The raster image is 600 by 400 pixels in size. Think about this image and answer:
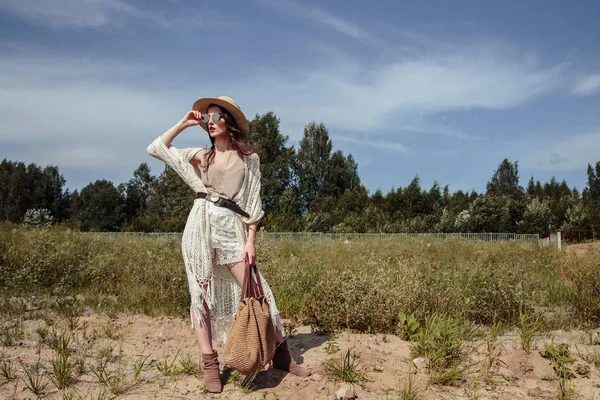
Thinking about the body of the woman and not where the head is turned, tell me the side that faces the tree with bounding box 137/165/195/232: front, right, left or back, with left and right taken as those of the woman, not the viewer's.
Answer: back

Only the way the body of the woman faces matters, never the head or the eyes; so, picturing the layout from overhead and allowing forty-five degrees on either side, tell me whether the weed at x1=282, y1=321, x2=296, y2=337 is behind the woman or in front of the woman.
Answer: behind

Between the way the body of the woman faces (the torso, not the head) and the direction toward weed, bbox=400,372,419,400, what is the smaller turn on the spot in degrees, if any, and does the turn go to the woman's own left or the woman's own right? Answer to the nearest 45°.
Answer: approximately 90° to the woman's own left

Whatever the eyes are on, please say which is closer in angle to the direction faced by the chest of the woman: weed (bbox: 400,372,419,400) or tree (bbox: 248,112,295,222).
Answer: the weed

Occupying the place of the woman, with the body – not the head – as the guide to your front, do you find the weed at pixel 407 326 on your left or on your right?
on your left

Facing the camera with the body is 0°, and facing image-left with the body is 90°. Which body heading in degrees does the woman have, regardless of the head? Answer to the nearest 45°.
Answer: approximately 0°

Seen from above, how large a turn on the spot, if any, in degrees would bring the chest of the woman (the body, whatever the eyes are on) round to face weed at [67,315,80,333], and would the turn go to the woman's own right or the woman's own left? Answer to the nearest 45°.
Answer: approximately 135° to the woman's own right

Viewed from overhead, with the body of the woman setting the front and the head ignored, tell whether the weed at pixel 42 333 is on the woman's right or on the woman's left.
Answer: on the woman's right

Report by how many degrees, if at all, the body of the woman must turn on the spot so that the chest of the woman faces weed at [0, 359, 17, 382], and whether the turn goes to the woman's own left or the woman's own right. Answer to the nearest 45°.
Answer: approximately 90° to the woman's own right

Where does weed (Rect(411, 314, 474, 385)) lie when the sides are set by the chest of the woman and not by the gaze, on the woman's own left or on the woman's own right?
on the woman's own left

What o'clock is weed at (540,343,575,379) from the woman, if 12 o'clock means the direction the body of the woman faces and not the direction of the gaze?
The weed is roughly at 9 o'clock from the woman.

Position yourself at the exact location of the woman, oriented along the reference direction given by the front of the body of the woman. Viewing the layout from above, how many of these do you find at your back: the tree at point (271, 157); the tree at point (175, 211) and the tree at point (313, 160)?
3
